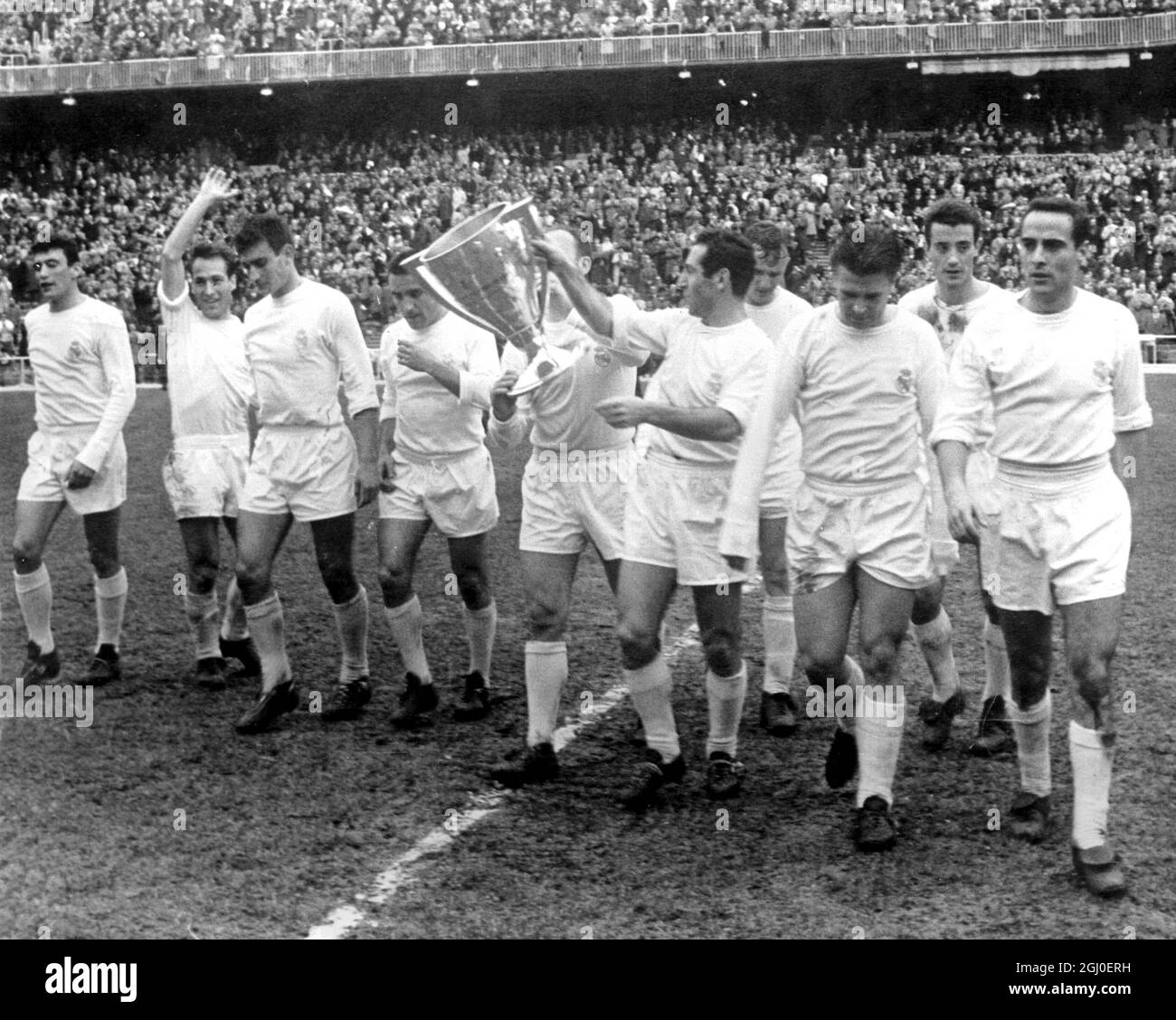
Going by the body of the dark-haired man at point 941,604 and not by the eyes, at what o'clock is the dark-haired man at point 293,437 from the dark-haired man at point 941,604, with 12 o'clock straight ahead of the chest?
the dark-haired man at point 293,437 is roughly at 3 o'clock from the dark-haired man at point 941,604.

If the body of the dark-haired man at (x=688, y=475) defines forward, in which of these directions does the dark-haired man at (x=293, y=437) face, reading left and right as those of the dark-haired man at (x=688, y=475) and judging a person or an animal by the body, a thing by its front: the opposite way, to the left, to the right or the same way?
the same way

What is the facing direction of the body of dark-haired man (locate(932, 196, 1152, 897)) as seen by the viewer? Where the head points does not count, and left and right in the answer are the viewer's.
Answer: facing the viewer

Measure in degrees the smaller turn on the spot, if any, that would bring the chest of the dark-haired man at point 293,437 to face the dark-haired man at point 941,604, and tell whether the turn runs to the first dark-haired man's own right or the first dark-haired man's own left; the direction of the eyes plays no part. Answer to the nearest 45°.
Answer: approximately 135° to the first dark-haired man's own left

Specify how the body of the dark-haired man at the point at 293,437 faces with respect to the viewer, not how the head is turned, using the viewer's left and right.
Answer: facing the viewer and to the left of the viewer

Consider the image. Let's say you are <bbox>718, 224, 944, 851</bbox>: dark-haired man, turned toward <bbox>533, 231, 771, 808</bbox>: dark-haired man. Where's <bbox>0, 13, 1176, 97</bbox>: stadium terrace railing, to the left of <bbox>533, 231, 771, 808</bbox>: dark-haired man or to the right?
right

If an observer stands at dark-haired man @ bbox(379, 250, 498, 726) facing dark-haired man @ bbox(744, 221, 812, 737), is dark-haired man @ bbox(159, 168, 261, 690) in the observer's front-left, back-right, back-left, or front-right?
back-left

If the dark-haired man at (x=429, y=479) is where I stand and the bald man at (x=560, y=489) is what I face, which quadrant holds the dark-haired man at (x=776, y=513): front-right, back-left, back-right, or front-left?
front-left

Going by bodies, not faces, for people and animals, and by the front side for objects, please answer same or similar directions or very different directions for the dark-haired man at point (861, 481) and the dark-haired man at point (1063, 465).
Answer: same or similar directions

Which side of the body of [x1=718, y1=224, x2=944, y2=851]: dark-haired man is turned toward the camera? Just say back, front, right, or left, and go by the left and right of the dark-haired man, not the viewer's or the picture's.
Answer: front

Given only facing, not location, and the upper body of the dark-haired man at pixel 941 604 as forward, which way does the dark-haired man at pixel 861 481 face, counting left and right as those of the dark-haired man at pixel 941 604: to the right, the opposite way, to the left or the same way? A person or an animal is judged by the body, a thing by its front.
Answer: the same way

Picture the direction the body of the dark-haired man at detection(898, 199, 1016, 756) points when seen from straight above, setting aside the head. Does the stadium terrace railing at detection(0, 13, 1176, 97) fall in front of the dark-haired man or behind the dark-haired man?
behind

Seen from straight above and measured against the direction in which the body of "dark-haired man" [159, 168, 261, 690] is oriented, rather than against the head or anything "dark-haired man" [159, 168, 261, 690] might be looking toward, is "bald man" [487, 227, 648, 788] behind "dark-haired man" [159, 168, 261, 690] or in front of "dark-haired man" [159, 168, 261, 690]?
in front

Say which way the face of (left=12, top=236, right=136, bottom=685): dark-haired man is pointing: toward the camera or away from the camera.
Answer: toward the camera

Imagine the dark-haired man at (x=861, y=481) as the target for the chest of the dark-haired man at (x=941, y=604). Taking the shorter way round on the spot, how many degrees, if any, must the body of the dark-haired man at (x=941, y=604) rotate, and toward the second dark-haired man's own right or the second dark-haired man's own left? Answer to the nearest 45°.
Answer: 0° — they already face them
